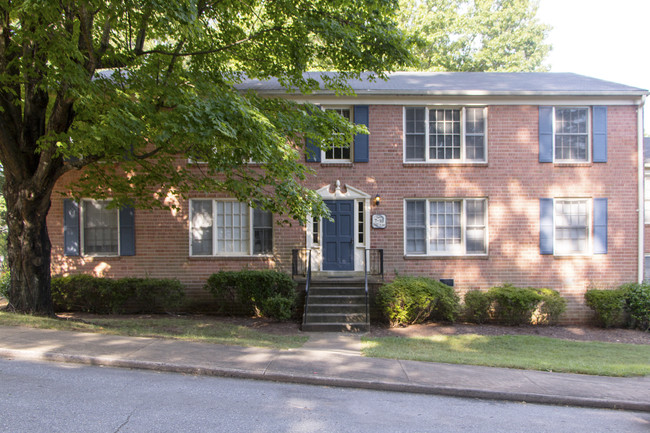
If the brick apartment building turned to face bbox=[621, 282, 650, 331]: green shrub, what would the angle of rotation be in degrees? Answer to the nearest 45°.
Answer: approximately 90° to its left

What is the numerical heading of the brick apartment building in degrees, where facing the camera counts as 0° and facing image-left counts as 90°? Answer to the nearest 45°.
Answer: approximately 0°

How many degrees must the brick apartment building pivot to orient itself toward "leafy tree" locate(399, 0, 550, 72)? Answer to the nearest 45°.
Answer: approximately 180°

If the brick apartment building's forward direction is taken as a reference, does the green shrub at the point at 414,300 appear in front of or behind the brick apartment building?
in front
